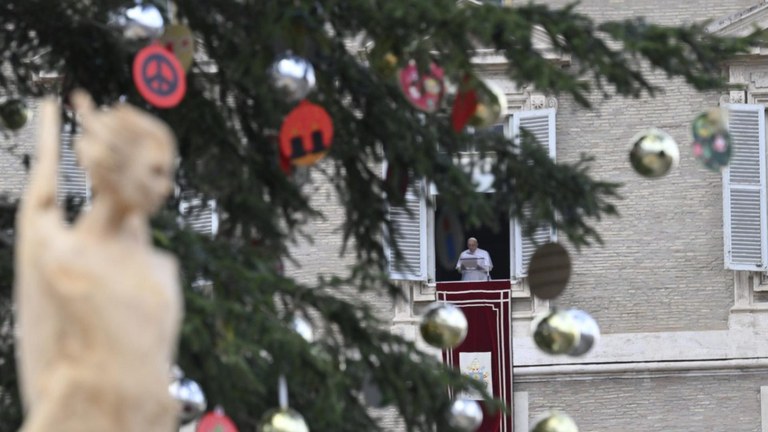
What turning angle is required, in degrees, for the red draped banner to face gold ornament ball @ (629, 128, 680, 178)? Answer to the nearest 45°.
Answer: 0° — it already faces it

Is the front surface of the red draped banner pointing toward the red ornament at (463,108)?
yes

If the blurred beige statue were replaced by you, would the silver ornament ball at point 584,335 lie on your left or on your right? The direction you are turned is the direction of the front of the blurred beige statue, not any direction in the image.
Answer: on your left

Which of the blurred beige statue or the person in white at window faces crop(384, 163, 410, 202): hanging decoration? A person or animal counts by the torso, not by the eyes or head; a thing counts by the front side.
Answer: the person in white at window

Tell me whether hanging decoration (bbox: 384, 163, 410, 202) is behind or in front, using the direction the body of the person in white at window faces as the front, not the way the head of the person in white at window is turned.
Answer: in front

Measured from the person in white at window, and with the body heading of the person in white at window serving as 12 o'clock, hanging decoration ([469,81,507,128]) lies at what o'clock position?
The hanging decoration is roughly at 12 o'clock from the person in white at window.

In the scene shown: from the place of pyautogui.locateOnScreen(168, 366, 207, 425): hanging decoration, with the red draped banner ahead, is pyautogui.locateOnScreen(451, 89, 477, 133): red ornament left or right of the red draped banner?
right

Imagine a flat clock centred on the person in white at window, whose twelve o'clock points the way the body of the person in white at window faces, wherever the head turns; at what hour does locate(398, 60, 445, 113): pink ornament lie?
The pink ornament is roughly at 12 o'clock from the person in white at window.

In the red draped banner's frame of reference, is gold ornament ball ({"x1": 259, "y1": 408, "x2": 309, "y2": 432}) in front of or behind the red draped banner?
in front

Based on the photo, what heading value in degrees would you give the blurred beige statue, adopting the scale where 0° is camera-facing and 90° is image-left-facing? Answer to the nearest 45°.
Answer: approximately 315°

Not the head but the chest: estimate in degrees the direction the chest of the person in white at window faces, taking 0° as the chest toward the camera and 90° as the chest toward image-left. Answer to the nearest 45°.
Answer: approximately 0°

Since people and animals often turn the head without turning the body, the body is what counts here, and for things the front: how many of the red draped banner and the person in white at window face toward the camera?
2
